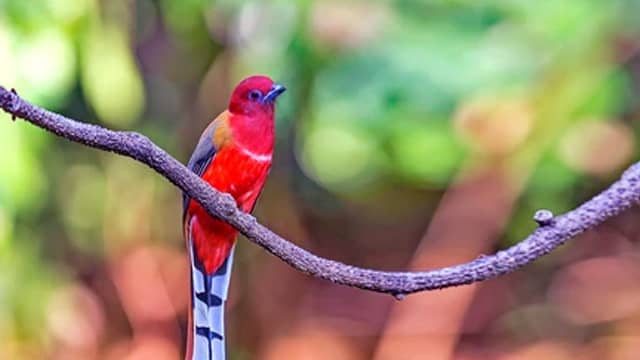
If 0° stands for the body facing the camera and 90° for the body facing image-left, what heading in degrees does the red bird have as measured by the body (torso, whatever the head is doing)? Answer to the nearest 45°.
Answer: approximately 315°
